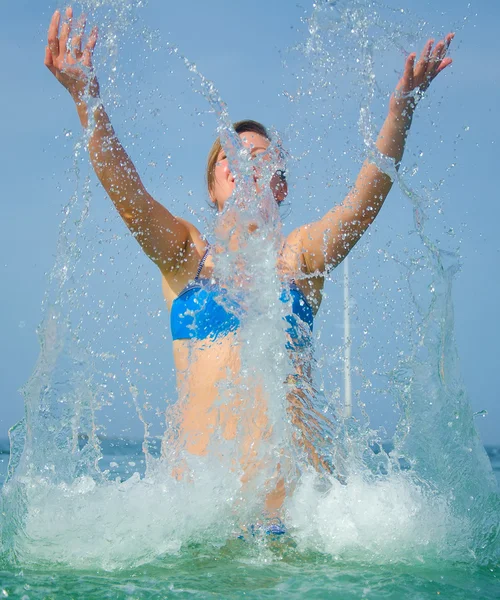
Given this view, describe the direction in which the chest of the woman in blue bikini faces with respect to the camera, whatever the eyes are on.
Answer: toward the camera
